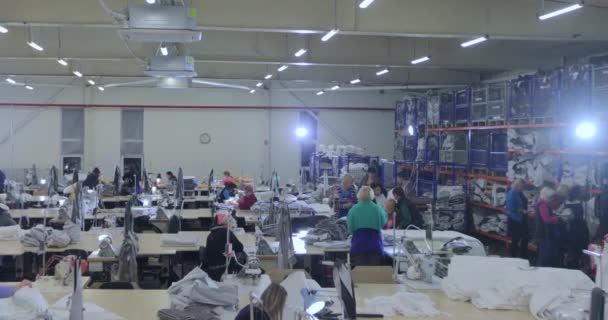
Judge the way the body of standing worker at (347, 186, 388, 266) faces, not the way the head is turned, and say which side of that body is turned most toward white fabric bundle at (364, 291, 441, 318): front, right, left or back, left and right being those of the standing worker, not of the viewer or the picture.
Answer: back

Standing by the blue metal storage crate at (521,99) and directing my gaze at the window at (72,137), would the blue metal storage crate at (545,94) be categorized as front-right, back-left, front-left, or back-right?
back-left

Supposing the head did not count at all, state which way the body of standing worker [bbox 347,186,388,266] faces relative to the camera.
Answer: away from the camera

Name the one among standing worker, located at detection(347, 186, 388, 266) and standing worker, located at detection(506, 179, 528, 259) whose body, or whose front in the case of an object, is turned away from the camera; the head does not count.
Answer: standing worker, located at detection(347, 186, 388, 266)

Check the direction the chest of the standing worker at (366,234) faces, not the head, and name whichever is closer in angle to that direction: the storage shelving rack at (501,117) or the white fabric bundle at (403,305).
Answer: the storage shelving rack
